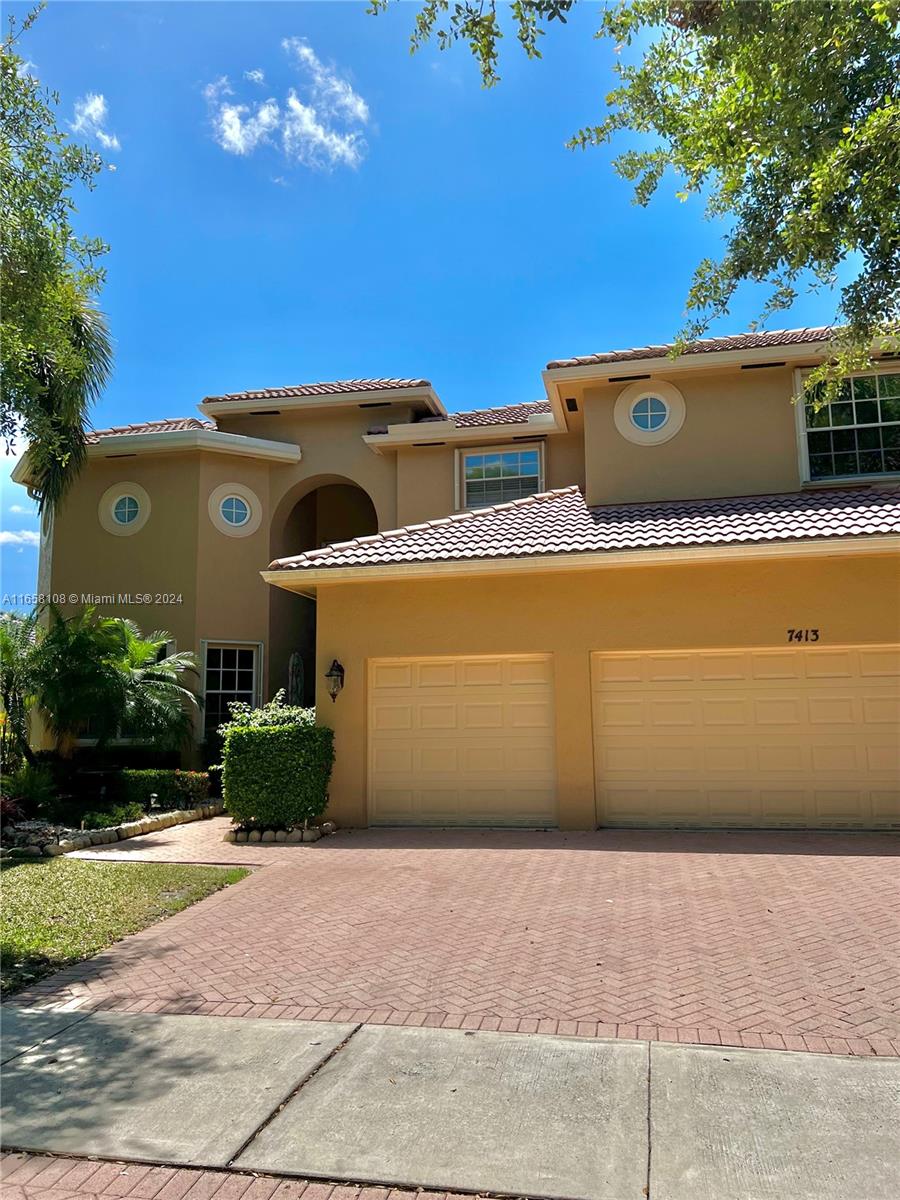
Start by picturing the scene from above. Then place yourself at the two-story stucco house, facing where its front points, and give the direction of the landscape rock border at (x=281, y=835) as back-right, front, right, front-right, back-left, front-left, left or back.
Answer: right

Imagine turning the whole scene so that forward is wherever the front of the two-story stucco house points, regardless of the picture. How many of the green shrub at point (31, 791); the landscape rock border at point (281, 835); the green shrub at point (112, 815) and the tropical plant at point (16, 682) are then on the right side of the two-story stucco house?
4

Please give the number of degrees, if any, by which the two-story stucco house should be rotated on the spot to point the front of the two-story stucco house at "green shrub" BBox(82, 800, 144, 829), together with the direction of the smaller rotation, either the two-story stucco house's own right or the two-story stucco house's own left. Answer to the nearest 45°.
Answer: approximately 90° to the two-story stucco house's own right

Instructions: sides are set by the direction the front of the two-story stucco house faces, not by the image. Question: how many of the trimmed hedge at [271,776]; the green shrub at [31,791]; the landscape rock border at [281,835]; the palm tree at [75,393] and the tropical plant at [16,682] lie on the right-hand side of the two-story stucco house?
5

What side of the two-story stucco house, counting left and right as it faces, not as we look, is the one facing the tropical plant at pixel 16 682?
right

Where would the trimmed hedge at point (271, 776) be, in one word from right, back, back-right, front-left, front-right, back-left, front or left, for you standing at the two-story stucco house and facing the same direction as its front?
right

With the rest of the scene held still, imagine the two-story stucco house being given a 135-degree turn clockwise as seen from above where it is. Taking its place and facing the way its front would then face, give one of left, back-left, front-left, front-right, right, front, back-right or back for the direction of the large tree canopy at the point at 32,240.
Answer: left

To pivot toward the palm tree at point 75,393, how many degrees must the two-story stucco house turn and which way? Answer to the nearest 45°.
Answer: approximately 90° to its right

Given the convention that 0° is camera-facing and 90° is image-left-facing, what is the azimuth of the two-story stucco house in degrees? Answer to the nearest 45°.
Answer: approximately 0°

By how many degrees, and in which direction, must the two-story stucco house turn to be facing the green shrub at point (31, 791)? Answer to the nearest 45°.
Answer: approximately 90° to its right

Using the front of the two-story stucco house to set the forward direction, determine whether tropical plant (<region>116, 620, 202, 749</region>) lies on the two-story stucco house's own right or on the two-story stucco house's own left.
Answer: on the two-story stucco house's own right

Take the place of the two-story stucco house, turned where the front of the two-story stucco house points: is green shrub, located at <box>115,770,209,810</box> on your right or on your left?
on your right
